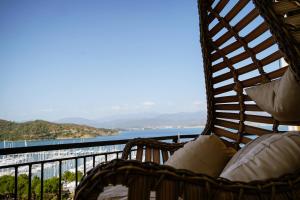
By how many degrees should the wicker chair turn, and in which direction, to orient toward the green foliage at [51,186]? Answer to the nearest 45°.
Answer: approximately 45° to its right

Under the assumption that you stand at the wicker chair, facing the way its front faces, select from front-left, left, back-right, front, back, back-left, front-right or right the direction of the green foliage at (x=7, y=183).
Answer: front-right

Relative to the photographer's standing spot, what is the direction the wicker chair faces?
facing to the left of the viewer
